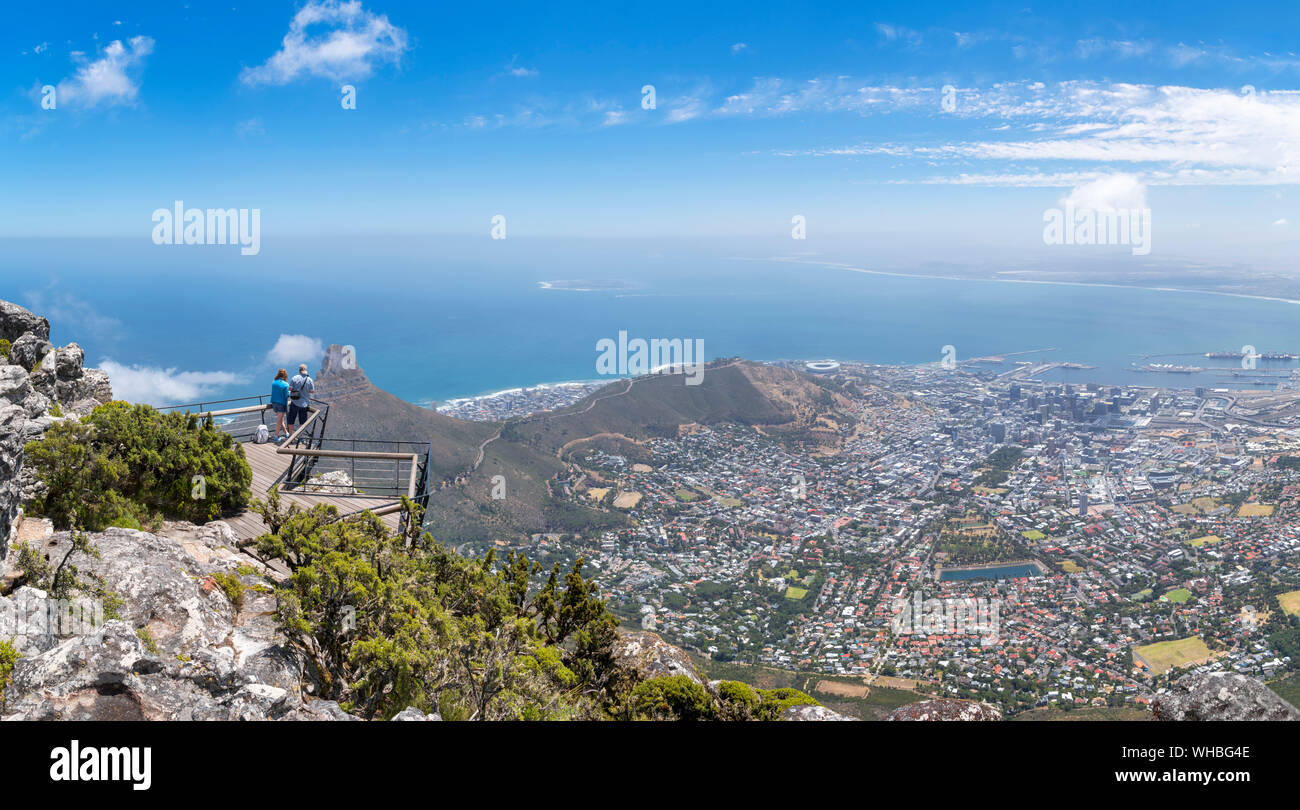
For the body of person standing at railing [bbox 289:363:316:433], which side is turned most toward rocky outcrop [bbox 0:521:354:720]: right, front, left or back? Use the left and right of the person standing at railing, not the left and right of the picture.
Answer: back

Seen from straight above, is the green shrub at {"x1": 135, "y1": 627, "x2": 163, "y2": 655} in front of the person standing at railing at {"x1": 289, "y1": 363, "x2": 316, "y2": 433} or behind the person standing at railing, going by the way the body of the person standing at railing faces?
behind

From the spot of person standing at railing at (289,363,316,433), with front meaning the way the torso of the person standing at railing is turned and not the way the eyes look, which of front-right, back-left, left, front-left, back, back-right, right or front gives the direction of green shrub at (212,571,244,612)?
back

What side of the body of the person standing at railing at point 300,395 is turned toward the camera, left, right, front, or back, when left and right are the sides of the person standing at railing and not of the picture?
back

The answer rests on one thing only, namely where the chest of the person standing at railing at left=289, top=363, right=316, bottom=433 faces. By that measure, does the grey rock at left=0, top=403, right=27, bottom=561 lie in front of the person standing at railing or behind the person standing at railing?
behind

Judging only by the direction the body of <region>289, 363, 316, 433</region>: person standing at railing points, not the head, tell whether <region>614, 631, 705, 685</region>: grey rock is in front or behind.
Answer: behind

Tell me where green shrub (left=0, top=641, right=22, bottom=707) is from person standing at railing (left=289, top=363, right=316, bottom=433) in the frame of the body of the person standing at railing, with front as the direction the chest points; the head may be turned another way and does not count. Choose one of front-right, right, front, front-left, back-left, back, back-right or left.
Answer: back

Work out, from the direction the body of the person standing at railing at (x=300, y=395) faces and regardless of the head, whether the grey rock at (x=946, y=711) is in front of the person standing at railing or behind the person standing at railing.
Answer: behind

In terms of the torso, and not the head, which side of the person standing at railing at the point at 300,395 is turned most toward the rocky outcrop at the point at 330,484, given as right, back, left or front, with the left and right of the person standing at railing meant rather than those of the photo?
back
